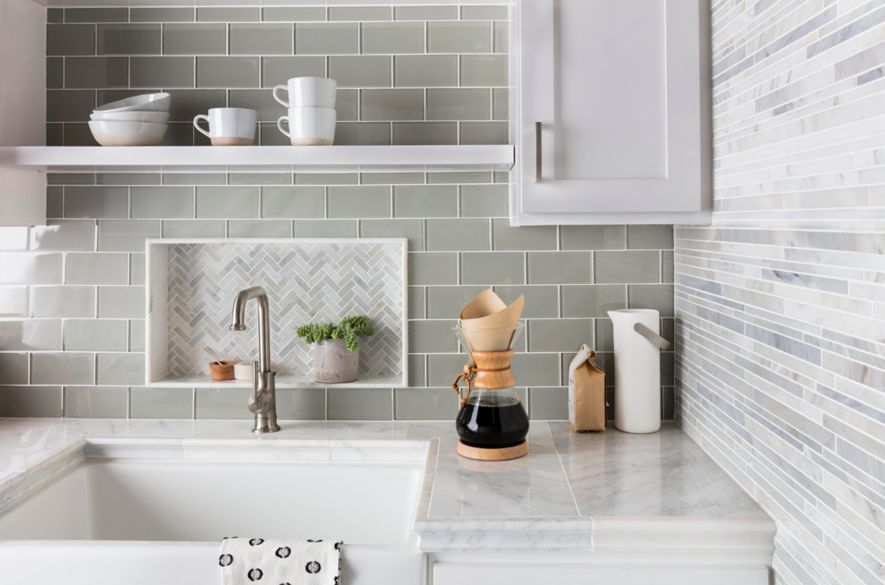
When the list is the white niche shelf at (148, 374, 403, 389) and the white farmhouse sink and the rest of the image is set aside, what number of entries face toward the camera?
2

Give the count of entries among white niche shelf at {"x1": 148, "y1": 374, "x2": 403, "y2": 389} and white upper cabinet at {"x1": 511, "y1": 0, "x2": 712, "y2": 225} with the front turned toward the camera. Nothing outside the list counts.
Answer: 2

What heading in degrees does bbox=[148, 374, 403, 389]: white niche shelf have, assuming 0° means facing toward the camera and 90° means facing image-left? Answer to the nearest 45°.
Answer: approximately 0°

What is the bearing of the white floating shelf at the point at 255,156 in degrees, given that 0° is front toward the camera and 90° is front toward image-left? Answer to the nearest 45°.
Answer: approximately 0°
